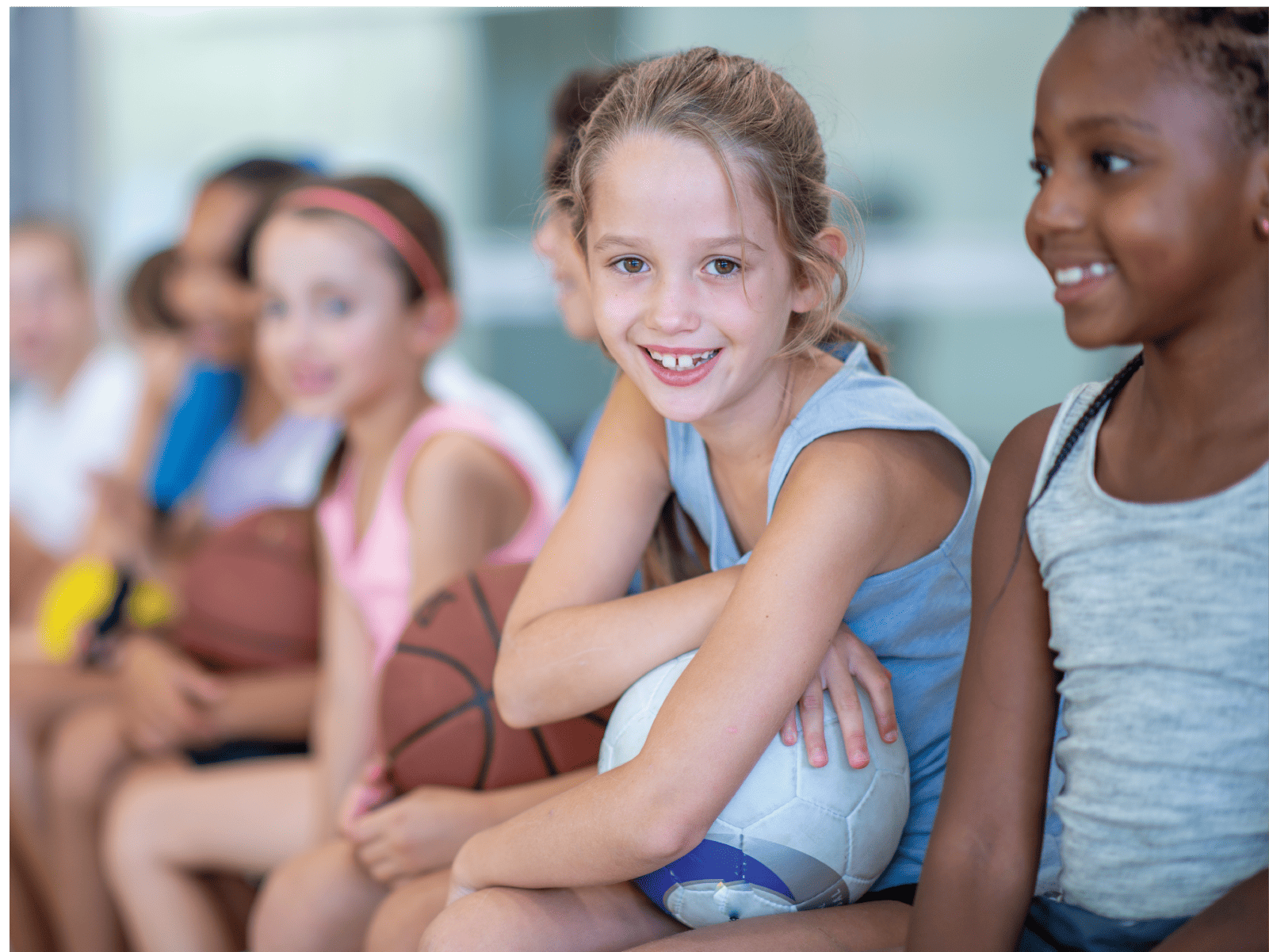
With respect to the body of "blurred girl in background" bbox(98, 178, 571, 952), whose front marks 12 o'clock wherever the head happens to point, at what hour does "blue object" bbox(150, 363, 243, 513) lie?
The blue object is roughly at 4 o'clock from the blurred girl in background.

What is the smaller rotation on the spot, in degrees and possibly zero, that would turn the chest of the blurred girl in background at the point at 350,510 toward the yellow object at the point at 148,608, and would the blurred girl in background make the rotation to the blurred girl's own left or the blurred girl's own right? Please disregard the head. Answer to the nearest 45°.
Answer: approximately 90° to the blurred girl's own right

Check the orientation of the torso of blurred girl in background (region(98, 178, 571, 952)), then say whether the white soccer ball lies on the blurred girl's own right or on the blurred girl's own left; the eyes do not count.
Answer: on the blurred girl's own left
